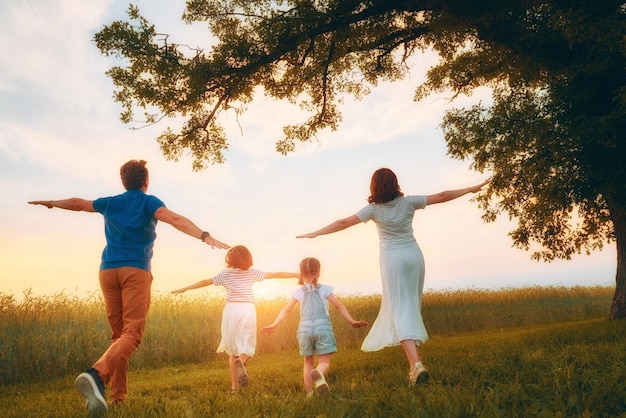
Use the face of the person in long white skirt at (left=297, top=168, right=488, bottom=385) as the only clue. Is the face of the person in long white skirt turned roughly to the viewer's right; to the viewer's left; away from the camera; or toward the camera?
away from the camera

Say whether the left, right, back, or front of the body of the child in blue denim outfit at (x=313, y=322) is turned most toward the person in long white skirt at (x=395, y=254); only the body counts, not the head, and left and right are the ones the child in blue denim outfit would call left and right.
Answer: right

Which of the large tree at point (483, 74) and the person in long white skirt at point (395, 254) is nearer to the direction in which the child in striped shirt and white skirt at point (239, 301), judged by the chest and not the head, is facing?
the large tree

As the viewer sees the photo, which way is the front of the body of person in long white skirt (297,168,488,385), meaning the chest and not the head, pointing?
away from the camera

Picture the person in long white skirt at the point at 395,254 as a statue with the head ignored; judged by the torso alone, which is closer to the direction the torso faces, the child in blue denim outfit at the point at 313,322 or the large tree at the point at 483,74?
the large tree

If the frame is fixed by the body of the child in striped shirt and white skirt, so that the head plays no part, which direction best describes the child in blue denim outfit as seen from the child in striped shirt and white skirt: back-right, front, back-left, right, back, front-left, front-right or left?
back-right

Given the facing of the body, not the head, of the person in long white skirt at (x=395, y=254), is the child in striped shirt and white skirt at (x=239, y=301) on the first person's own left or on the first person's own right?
on the first person's own left

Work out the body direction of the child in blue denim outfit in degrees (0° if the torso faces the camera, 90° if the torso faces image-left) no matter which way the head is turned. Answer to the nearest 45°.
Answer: approximately 180°

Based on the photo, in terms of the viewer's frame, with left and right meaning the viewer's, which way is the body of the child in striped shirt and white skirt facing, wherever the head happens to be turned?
facing away from the viewer

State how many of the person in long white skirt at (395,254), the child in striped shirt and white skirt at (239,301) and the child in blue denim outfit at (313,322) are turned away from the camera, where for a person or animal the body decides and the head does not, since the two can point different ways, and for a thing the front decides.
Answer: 3

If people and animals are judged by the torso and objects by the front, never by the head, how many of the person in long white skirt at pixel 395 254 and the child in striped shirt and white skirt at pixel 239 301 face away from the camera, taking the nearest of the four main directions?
2
